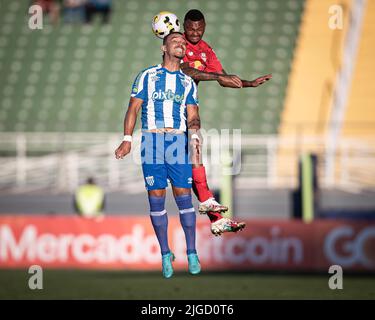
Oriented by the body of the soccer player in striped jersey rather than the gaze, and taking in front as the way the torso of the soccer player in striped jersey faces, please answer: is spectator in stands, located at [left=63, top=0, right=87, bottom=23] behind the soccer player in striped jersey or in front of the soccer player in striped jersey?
behind

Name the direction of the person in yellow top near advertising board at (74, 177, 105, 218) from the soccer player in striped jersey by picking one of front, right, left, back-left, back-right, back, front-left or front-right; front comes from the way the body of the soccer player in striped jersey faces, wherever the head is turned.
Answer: back

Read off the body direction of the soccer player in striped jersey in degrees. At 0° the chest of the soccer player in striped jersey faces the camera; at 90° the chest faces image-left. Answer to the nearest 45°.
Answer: approximately 0°

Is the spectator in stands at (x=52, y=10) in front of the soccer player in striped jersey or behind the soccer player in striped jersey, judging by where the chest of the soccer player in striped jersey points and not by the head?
behind

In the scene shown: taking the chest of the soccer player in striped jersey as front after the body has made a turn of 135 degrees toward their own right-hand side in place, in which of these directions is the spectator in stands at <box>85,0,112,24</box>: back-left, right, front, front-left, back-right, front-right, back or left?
front-right
